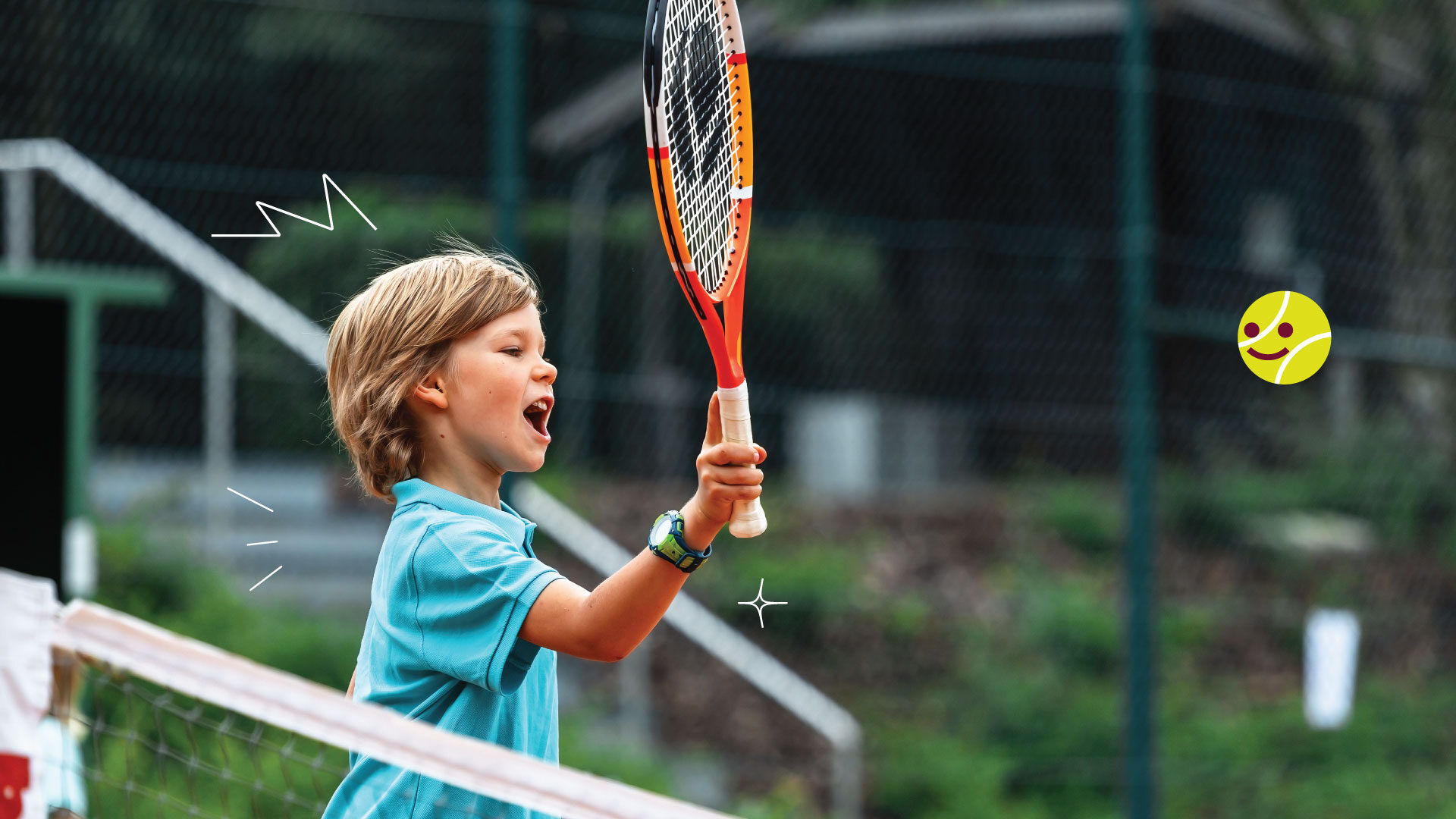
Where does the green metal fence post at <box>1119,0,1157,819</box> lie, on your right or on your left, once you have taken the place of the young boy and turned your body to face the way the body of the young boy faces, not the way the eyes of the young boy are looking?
on your left

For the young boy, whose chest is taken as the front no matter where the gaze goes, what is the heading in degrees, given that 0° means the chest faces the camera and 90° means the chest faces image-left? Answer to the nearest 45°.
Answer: approximately 270°

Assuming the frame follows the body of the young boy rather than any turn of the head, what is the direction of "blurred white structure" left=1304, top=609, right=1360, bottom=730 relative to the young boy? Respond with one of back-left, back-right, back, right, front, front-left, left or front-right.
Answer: front-left

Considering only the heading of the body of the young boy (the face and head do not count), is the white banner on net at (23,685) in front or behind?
behind

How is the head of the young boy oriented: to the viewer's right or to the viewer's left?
to the viewer's right
